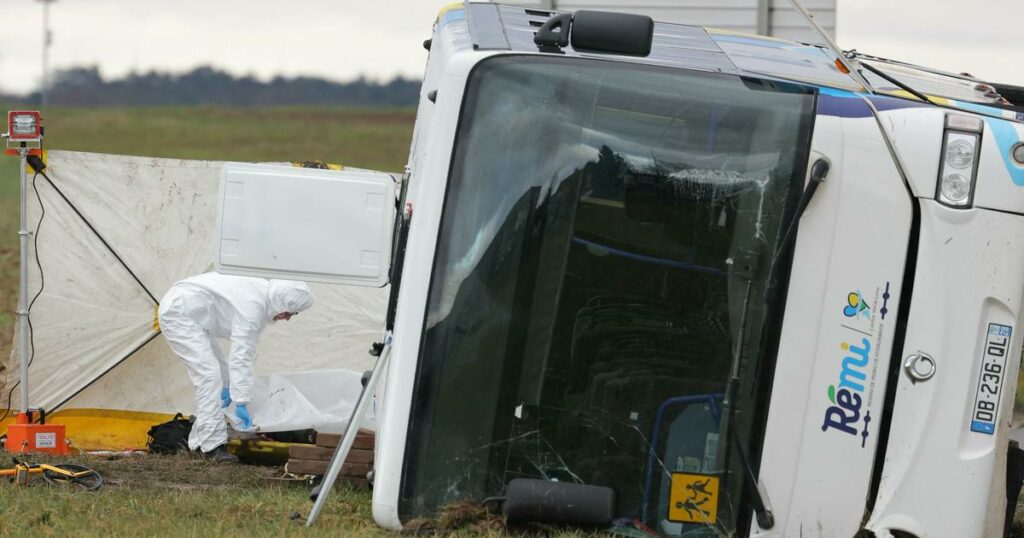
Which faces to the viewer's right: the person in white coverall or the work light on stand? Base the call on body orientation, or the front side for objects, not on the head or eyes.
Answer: the person in white coverall

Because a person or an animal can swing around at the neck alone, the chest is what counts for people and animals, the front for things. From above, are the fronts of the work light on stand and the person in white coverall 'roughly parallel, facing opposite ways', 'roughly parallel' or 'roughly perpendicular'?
roughly perpendicular

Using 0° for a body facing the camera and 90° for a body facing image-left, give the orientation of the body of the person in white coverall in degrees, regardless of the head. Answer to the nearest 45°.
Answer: approximately 270°

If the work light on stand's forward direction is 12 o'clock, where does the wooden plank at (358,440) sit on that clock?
The wooden plank is roughly at 11 o'clock from the work light on stand.

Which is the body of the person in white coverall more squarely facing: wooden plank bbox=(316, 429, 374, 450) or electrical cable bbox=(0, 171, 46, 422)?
the wooden plank

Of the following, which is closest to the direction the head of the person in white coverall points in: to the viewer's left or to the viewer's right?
to the viewer's right

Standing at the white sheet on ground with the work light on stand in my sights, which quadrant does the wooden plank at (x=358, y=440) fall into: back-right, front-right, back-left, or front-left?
back-left

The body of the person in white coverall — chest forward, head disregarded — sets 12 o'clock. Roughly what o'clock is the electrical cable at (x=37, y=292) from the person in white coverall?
The electrical cable is roughly at 7 o'clock from the person in white coverall.

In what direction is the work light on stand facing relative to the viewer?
toward the camera

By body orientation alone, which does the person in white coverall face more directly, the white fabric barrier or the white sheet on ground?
the white sheet on ground

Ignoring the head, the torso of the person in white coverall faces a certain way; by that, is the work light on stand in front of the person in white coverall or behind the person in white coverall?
behind

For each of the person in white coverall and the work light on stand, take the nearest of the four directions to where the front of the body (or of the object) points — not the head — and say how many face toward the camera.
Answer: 1

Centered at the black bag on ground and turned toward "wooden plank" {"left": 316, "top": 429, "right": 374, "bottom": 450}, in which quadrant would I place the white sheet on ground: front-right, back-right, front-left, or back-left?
front-left
